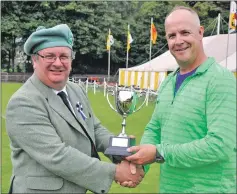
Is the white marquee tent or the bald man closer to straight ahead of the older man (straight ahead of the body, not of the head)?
the bald man

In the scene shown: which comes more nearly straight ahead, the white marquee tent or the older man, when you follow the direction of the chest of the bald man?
the older man

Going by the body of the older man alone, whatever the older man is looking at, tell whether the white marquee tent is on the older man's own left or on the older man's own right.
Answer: on the older man's own left

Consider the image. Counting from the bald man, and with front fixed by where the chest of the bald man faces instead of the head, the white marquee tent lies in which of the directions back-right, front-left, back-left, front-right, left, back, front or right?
back-right

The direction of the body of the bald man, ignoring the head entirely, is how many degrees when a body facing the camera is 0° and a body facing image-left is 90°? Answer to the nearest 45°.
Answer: approximately 45°

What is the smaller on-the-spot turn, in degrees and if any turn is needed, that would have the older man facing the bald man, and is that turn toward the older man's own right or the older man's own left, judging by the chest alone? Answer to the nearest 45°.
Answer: approximately 45° to the older man's own left

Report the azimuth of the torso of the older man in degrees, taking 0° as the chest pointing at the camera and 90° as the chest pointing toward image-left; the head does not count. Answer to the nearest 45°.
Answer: approximately 315°
